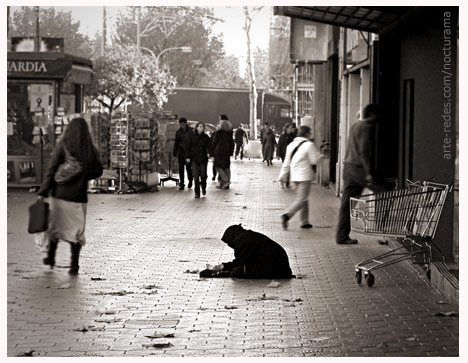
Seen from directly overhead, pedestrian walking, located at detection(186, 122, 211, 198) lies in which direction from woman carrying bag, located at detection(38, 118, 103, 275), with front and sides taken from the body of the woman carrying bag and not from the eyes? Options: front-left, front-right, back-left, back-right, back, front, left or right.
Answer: front

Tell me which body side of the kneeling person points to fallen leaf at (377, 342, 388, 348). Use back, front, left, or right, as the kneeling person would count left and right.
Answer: left

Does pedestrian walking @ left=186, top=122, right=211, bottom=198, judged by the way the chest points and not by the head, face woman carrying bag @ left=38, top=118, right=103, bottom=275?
yes

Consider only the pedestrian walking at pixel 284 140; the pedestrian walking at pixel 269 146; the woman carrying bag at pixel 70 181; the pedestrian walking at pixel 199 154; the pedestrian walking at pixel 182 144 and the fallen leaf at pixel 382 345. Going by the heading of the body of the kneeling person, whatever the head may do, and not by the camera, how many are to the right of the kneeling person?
4

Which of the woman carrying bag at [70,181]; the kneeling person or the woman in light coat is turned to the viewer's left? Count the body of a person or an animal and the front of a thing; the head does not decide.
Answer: the kneeling person

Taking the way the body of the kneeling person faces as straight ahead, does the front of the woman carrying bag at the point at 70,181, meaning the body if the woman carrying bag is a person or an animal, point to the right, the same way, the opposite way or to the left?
to the right

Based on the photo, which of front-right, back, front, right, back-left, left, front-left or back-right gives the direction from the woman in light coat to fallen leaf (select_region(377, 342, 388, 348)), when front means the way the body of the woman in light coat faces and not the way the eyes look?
back-right

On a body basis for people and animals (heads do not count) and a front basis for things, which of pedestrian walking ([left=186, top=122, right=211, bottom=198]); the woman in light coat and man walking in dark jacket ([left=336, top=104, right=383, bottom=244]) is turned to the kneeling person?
the pedestrian walking

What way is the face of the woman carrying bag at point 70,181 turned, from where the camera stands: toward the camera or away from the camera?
away from the camera

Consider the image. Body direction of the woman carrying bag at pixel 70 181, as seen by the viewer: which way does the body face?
away from the camera

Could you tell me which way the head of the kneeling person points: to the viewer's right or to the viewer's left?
to the viewer's left

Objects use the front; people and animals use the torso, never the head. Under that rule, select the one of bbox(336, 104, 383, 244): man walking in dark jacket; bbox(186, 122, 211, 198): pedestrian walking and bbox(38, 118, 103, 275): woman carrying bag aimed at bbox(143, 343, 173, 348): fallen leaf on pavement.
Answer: the pedestrian walking

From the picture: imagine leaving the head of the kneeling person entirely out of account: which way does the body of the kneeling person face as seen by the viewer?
to the viewer's left

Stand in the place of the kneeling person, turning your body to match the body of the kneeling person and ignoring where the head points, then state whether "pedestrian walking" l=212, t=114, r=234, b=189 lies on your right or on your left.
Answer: on your right

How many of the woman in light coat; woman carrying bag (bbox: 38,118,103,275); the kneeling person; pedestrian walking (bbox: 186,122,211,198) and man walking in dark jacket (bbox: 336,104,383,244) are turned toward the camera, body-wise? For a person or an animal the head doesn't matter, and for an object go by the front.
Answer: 1

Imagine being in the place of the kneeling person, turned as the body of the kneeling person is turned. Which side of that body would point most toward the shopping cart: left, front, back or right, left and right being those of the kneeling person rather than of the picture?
back

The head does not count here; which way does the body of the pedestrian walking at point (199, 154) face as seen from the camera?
toward the camera
